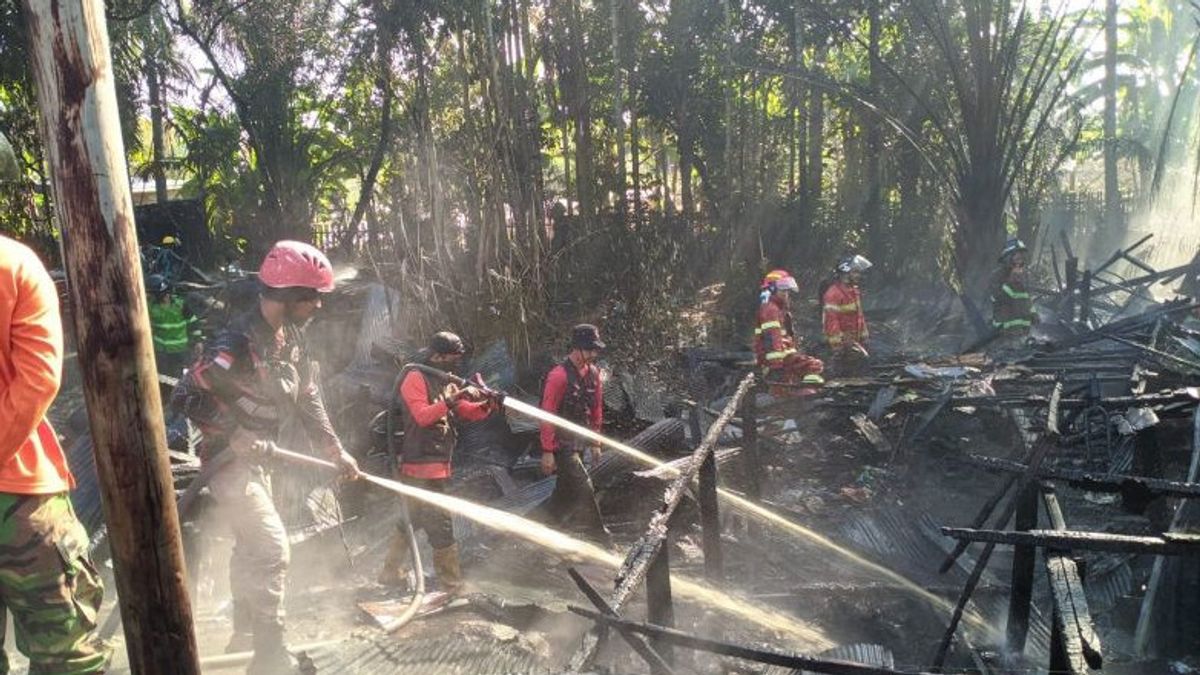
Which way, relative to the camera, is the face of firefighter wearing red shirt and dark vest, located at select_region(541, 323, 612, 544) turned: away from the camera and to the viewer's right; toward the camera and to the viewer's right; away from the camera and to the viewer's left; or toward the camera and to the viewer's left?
toward the camera and to the viewer's right

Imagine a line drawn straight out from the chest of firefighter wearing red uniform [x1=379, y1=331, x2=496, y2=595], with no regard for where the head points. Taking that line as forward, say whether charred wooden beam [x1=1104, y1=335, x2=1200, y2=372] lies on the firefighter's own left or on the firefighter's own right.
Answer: on the firefighter's own left

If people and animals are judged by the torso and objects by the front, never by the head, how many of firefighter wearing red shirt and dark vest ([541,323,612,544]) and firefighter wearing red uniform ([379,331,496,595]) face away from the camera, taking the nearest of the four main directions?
0

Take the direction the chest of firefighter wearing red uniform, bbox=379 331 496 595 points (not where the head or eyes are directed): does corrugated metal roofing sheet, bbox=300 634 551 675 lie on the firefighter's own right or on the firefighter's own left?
on the firefighter's own right

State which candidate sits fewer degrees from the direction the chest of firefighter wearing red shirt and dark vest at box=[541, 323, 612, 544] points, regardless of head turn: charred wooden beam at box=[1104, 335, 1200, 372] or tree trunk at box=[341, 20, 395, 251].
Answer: the charred wooden beam

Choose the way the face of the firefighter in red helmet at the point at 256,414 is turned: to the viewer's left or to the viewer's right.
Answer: to the viewer's right

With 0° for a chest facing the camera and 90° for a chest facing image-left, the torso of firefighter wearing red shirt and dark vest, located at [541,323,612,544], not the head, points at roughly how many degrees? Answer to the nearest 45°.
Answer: approximately 315°

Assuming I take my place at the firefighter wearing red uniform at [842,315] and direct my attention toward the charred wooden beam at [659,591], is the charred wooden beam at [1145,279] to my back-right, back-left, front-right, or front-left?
back-left
